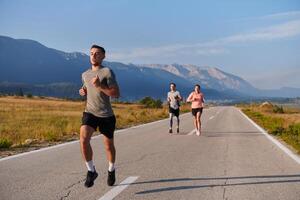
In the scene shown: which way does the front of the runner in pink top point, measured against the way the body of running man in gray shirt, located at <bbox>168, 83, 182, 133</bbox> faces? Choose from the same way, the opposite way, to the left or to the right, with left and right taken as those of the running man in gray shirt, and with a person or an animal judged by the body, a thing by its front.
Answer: the same way

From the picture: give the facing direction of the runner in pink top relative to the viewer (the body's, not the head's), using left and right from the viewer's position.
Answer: facing the viewer

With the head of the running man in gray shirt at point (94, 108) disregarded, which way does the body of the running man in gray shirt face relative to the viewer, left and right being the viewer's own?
facing the viewer and to the left of the viewer

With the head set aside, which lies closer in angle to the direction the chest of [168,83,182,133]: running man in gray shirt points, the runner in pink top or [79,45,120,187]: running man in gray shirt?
the running man in gray shirt

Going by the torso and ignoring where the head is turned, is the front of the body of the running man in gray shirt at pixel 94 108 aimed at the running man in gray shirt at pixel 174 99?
no

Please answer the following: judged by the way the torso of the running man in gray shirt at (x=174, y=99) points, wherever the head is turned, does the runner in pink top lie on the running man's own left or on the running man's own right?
on the running man's own left

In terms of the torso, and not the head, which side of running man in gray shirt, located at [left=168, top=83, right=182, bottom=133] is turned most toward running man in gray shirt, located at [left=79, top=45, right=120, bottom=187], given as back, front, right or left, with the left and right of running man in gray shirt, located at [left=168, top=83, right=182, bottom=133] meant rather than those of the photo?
front

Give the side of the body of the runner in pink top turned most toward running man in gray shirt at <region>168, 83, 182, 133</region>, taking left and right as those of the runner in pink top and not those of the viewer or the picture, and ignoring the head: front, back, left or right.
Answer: right

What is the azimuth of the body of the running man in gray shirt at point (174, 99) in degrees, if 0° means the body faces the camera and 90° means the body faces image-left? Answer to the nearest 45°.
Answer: approximately 0°

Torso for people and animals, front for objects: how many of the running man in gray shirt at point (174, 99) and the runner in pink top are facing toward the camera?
2
